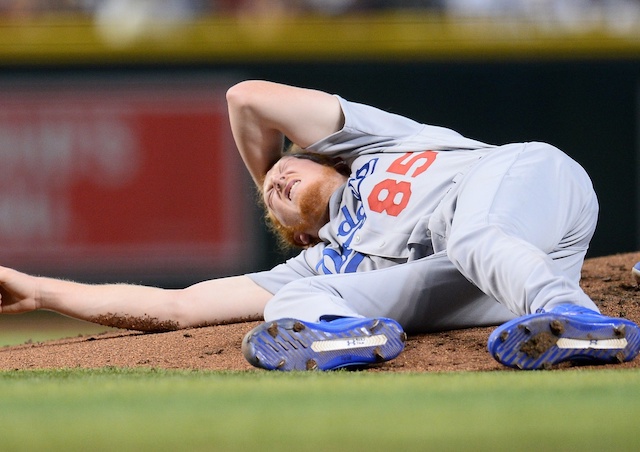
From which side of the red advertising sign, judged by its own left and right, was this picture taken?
front

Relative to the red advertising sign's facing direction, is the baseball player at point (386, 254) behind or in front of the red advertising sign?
in front
